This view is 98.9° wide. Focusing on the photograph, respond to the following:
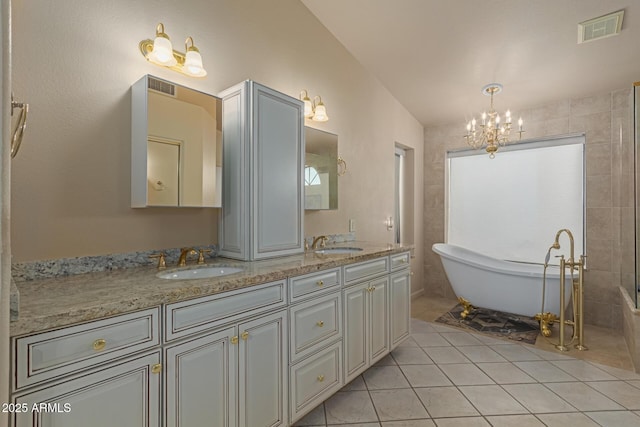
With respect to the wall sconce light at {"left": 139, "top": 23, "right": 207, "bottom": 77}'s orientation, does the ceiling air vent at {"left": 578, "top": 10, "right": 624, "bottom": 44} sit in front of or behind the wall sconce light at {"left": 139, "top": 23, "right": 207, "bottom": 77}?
in front

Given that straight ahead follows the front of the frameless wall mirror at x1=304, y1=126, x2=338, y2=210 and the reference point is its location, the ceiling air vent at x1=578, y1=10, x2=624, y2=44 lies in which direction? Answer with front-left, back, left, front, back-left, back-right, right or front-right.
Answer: front-left

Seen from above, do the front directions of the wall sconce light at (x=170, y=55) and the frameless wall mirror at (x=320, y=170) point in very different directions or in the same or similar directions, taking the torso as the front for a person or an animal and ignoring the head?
same or similar directions

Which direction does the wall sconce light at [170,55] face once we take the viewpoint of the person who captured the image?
facing the viewer and to the right of the viewer

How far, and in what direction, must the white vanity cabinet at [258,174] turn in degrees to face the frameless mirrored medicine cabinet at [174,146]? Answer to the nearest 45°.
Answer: approximately 135° to its right

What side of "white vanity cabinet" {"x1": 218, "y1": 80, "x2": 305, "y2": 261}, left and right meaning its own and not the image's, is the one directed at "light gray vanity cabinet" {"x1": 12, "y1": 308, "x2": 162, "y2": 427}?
right

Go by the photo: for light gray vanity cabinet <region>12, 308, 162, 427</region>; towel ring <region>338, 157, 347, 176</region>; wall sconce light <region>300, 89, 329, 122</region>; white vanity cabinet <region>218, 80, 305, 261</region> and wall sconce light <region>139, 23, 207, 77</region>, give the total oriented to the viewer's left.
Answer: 0

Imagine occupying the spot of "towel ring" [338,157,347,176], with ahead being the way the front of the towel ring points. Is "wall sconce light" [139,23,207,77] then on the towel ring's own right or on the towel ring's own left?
on the towel ring's own right

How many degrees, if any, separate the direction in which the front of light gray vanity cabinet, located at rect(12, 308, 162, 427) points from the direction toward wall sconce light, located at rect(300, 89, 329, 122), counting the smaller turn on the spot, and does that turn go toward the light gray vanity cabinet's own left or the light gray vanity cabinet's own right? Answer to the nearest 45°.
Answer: approximately 90° to the light gray vanity cabinet's own left

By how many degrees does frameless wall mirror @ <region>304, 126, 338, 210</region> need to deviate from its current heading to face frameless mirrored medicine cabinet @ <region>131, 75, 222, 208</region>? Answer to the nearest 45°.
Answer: approximately 90° to its right

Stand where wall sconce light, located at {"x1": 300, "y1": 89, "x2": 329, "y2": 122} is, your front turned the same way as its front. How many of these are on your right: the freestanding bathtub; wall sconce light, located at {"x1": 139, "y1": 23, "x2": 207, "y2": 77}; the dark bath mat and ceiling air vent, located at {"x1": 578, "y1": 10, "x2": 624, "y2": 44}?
1

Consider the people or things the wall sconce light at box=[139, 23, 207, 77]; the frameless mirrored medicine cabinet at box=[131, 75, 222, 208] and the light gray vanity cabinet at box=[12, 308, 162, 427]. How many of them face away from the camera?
0
